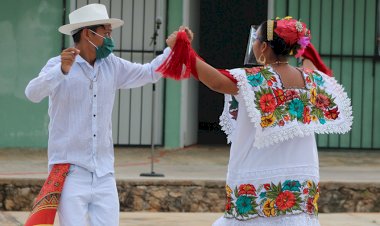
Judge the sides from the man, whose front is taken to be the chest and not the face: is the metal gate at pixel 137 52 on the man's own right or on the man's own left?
on the man's own left

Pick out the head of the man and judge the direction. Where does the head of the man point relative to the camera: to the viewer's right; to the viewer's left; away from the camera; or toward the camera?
to the viewer's right

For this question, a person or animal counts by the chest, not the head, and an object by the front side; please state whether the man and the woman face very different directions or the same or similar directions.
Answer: very different directions

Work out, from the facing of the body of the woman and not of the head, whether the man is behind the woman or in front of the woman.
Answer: in front

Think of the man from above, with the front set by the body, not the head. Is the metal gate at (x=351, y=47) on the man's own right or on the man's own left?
on the man's own left

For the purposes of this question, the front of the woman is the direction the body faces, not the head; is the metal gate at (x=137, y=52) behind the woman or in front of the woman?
in front

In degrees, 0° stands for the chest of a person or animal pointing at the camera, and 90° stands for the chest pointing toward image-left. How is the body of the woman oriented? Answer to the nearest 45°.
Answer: approximately 135°

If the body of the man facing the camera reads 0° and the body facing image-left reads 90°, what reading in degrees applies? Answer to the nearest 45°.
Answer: approximately 315°

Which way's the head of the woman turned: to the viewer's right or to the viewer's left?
to the viewer's left
